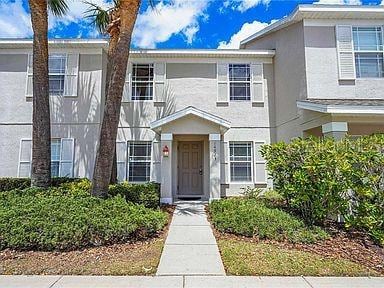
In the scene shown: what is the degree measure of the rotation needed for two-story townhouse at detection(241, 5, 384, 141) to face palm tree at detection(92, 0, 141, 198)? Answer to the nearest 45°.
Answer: approximately 45° to its right

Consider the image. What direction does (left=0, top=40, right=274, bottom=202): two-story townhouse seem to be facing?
toward the camera

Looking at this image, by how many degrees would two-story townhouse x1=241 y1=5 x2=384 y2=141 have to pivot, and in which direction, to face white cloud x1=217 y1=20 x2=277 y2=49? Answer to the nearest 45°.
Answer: approximately 135° to its right

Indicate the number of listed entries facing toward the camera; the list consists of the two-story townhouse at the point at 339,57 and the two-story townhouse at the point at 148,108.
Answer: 2

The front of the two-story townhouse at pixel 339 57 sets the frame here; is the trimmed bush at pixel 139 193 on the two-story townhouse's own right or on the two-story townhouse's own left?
on the two-story townhouse's own right

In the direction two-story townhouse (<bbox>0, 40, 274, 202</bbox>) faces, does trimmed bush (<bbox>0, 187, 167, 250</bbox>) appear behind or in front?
in front

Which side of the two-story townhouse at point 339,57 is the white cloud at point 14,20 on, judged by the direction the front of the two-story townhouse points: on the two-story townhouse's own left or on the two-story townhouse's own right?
on the two-story townhouse's own right

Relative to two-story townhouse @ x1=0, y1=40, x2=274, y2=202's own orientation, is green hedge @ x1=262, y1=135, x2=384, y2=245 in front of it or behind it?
in front

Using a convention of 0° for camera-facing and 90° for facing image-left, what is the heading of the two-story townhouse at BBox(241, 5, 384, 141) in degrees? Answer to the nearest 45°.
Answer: approximately 0°
